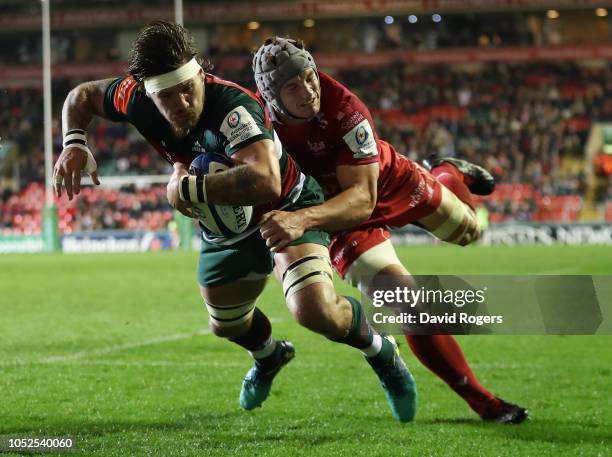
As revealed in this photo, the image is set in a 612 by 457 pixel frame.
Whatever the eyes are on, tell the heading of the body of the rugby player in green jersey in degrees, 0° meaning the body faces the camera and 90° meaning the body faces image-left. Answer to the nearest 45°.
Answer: approximately 45°
